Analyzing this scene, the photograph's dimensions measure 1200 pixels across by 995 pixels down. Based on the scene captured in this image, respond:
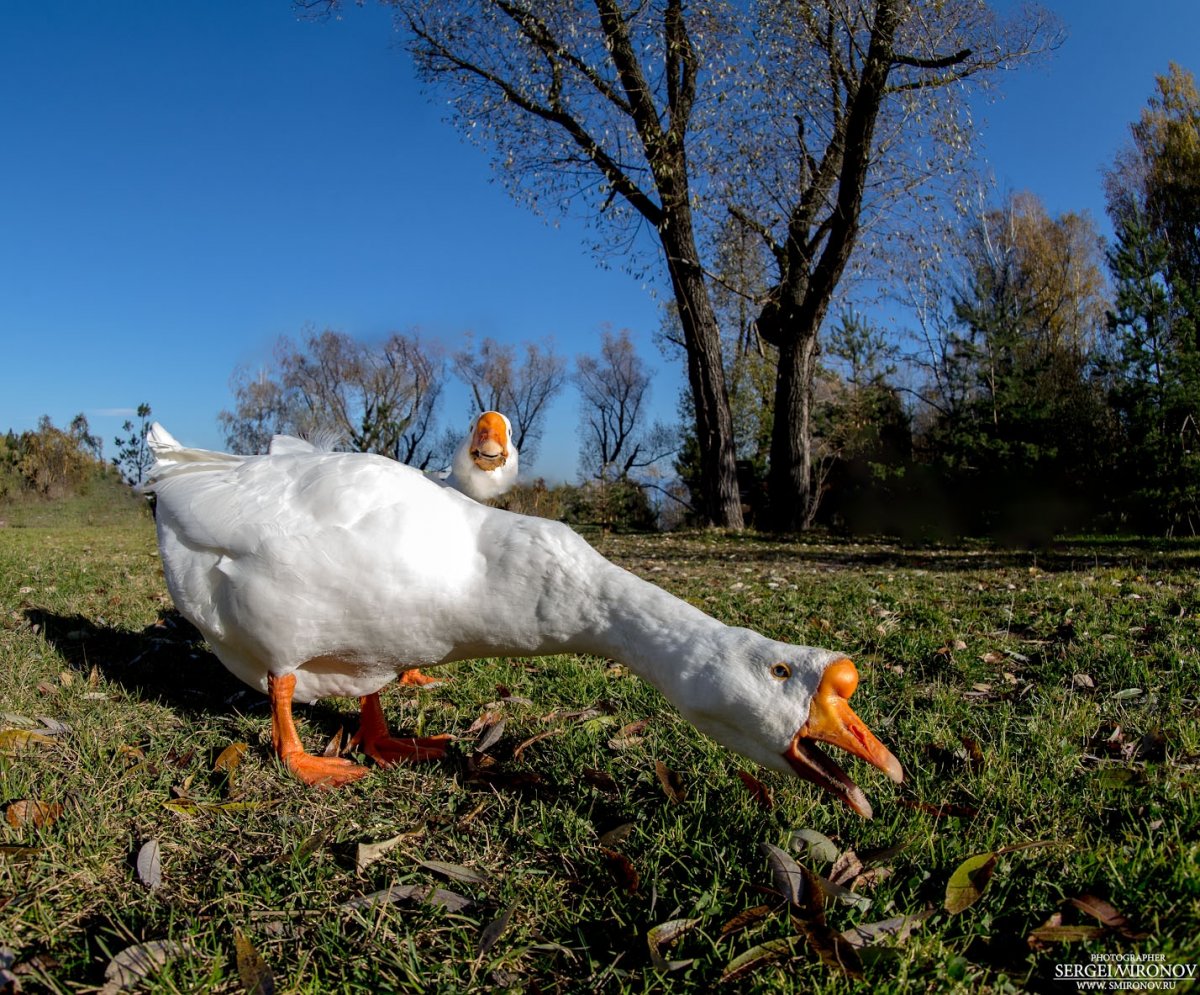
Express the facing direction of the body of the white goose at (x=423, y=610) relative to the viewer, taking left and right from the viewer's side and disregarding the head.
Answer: facing to the right of the viewer

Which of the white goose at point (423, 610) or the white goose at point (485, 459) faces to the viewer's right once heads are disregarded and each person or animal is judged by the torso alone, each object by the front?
the white goose at point (423, 610)

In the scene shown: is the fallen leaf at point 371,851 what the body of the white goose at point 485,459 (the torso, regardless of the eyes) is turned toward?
yes

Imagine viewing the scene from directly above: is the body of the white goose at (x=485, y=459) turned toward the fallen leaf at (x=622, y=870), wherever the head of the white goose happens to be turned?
yes

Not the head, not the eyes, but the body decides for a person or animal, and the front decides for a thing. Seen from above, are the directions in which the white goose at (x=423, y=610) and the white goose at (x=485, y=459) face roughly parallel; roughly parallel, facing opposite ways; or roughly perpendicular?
roughly perpendicular

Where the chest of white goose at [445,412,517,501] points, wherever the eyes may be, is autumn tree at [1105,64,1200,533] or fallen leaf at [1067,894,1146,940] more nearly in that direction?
the fallen leaf

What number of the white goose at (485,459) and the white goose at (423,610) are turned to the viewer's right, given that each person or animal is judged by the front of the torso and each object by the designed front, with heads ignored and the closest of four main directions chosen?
1

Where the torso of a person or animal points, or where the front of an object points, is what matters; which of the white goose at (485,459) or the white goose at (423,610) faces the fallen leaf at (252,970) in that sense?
the white goose at (485,459)
